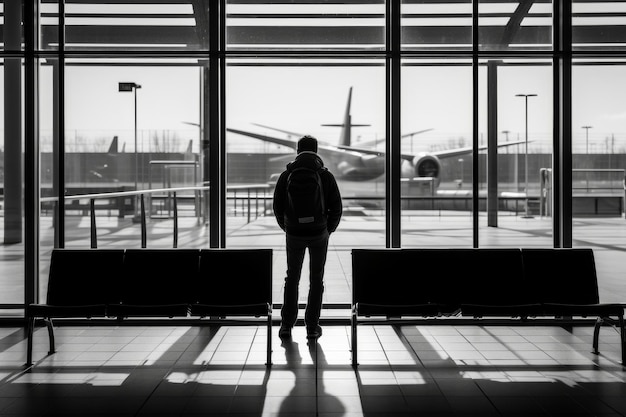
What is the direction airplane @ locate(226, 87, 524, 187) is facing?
toward the camera

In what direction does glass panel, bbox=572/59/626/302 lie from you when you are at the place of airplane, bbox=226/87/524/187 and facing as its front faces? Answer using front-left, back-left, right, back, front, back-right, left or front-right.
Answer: front

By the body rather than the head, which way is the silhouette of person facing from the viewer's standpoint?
away from the camera

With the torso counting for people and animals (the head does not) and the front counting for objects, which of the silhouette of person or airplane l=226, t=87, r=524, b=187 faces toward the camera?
the airplane

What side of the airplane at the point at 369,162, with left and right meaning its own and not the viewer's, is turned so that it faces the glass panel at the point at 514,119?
front

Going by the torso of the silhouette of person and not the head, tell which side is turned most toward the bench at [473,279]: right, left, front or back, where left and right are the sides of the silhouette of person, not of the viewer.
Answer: right

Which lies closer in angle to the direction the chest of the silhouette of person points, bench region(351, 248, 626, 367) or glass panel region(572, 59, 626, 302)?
the glass panel

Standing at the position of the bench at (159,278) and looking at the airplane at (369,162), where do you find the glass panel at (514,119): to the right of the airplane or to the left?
right

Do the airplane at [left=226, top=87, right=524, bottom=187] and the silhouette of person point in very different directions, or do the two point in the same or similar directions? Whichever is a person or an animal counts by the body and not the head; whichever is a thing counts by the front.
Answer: very different directions
